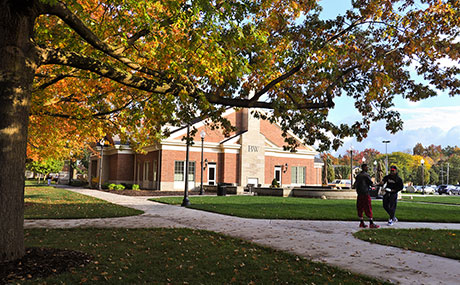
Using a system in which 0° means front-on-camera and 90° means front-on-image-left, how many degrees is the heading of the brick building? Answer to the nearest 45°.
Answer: approximately 315°
